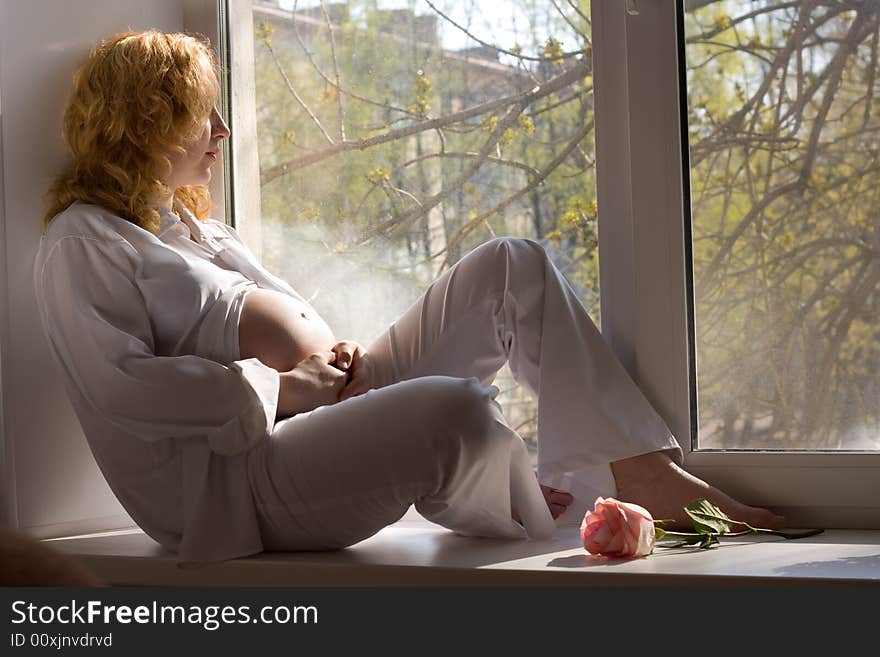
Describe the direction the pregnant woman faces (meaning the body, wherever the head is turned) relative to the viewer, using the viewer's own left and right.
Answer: facing to the right of the viewer

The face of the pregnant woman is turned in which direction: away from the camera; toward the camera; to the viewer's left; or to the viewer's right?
to the viewer's right
